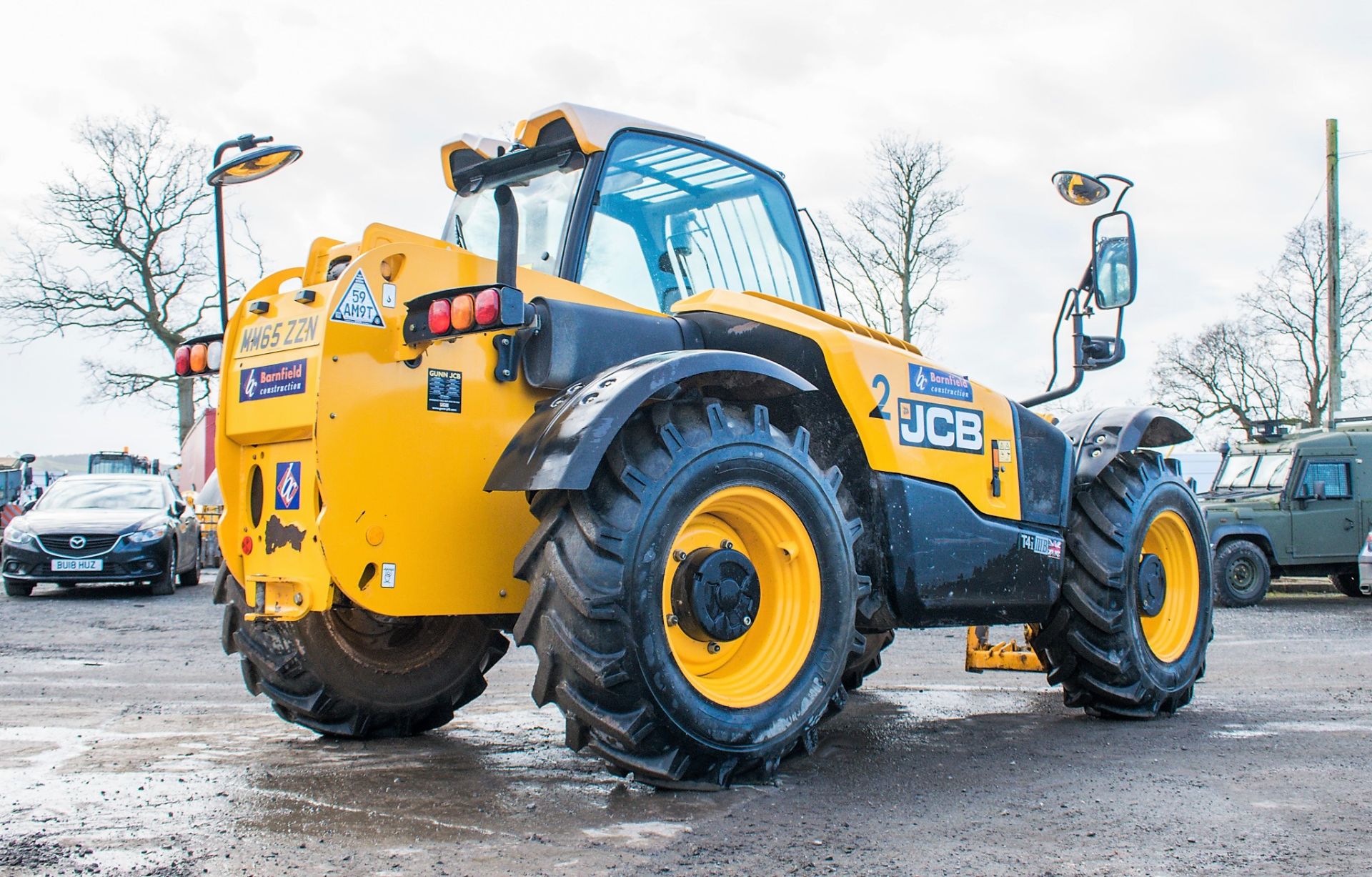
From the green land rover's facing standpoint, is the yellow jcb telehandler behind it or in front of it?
in front

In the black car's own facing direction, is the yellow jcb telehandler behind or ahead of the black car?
ahead

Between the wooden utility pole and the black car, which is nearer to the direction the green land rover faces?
the black car

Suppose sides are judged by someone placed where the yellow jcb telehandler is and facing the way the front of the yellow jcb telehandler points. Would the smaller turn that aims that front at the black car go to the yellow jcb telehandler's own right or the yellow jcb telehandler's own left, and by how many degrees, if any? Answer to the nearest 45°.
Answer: approximately 90° to the yellow jcb telehandler's own left

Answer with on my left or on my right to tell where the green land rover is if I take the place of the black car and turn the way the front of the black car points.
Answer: on my left

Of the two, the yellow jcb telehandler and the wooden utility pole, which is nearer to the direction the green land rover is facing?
the yellow jcb telehandler

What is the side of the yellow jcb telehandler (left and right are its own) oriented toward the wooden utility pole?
front

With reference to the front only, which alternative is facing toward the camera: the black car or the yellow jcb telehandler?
the black car

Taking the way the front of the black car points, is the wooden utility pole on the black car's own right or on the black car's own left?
on the black car's own left

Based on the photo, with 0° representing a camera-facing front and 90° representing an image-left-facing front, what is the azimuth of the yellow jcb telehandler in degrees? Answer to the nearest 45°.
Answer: approximately 225°

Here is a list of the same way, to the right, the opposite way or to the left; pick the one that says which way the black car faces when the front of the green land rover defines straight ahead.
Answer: to the left

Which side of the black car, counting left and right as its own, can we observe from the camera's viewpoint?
front

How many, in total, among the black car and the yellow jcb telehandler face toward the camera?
1

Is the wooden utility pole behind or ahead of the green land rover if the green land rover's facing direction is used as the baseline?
behind
